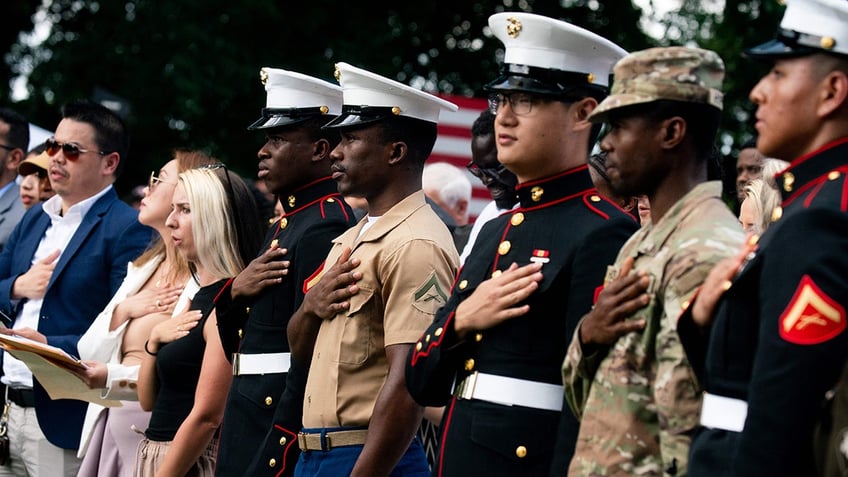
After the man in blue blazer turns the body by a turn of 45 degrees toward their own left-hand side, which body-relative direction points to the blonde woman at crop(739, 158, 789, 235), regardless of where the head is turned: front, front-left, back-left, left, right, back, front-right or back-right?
front-left
